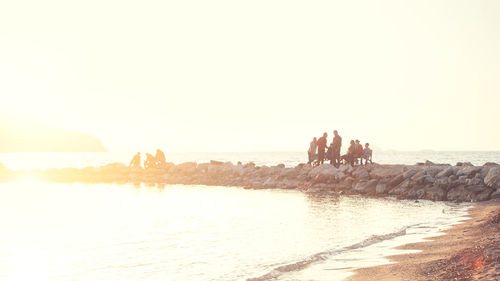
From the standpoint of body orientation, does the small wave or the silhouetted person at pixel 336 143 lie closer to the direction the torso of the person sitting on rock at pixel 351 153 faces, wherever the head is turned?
the silhouetted person

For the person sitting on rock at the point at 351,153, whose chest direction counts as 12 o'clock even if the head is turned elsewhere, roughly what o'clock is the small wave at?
The small wave is roughly at 9 o'clock from the person sitting on rock.

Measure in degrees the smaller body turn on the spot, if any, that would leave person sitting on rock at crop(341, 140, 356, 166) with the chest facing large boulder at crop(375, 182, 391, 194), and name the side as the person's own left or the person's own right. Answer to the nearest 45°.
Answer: approximately 90° to the person's own left

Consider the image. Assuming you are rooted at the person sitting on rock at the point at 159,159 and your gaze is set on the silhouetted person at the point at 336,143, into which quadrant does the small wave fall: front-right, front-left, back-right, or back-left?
front-right

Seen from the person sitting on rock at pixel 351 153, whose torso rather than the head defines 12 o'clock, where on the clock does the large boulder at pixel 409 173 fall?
The large boulder is roughly at 8 o'clock from the person sitting on rock.

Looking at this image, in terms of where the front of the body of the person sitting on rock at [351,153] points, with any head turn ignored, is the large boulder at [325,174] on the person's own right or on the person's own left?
on the person's own left

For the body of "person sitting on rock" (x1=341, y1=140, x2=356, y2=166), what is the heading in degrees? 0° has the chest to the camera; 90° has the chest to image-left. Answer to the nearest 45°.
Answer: approximately 90°

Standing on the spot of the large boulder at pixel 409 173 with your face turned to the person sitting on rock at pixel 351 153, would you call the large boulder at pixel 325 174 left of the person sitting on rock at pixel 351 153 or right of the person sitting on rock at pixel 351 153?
left

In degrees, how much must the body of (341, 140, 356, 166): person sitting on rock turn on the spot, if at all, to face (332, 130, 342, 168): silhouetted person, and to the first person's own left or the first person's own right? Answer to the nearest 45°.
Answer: approximately 45° to the first person's own left

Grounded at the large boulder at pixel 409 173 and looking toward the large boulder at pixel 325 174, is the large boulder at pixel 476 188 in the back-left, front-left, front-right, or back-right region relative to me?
back-left

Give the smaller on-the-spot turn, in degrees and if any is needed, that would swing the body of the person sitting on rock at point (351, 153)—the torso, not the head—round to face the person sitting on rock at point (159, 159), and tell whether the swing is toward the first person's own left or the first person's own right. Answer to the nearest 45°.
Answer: approximately 45° to the first person's own right
